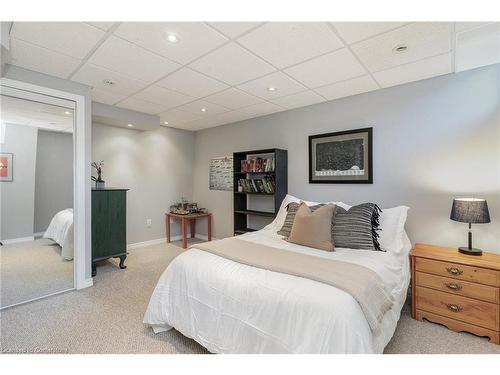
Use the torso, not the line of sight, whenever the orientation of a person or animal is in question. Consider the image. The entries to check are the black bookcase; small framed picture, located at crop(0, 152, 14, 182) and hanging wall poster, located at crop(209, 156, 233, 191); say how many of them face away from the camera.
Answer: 0

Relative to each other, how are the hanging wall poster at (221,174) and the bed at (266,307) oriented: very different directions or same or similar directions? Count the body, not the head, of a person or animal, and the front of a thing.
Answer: same or similar directions

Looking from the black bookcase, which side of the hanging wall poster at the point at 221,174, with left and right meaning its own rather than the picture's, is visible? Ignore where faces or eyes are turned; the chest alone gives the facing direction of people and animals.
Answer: left

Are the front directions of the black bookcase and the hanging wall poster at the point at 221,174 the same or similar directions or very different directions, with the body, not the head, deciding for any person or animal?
same or similar directions

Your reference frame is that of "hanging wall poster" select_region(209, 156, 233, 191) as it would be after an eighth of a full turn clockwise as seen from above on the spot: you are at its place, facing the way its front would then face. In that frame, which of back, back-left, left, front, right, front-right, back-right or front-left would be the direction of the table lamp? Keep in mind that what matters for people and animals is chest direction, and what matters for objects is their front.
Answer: back-left

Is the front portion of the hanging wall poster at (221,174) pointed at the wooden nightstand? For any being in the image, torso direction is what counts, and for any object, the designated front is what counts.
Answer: no

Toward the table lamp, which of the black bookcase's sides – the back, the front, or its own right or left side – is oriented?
left

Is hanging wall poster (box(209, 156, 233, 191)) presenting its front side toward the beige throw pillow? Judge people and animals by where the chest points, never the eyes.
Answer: no

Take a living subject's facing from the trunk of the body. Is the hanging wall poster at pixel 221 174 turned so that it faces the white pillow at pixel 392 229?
no

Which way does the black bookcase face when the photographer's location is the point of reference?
facing the viewer and to the left of the viewer

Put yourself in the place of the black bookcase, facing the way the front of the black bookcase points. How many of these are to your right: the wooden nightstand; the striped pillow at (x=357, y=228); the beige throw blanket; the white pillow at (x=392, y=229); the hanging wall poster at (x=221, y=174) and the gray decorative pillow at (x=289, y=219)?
1

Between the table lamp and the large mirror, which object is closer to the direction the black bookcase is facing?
the large mirror
